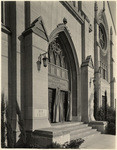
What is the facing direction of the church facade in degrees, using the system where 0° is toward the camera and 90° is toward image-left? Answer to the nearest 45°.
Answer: approximately 315°
